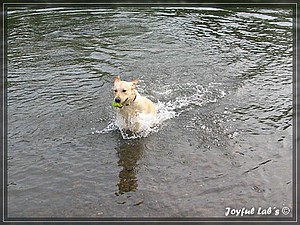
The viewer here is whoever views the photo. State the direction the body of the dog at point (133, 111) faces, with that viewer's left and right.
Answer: facing the viewer and to the left of the viewer
